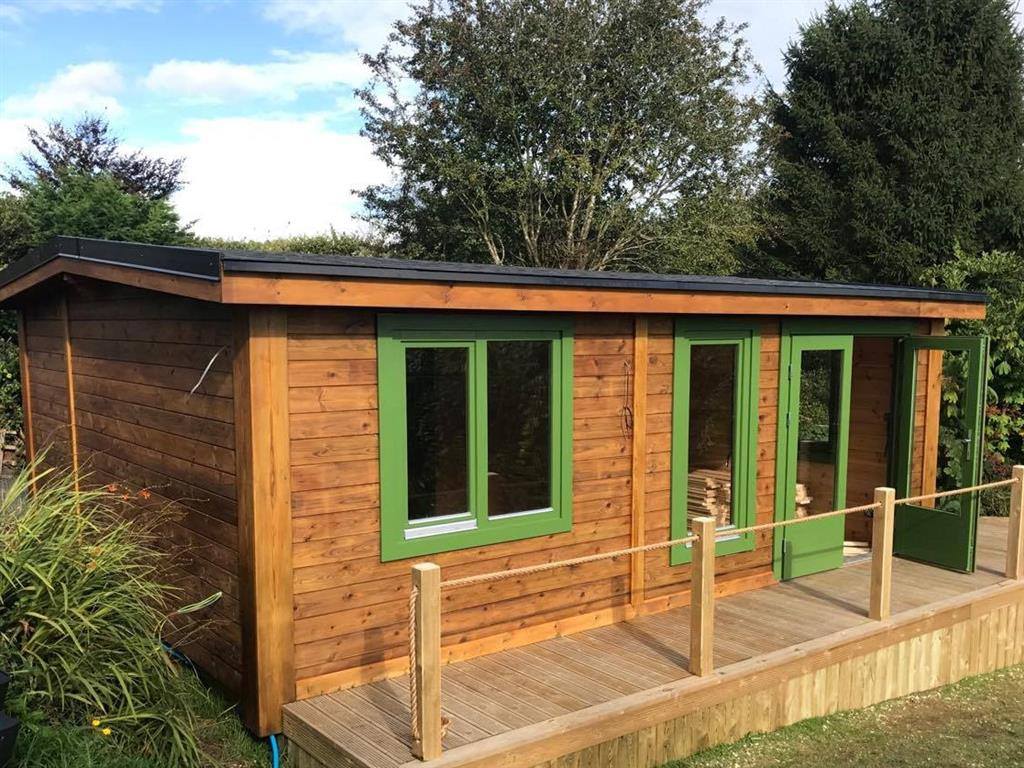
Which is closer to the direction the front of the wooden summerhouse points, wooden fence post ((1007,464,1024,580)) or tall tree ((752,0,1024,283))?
the wooden fence post

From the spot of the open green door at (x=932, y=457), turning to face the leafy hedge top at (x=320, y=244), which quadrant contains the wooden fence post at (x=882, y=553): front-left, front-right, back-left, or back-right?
back-left

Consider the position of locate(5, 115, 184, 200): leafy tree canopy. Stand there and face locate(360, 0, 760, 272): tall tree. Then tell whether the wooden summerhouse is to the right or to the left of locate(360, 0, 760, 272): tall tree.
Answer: right

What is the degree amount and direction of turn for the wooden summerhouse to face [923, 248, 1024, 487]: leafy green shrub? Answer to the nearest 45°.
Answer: approximately 90° to its left

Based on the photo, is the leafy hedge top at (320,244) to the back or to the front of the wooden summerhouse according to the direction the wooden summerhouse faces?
to the back

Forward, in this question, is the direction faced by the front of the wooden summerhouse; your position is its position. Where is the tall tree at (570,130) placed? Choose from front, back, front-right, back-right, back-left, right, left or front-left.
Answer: back-left

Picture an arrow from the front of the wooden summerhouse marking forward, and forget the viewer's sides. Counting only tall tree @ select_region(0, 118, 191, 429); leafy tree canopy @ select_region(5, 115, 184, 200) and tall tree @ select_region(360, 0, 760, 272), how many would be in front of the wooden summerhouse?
0

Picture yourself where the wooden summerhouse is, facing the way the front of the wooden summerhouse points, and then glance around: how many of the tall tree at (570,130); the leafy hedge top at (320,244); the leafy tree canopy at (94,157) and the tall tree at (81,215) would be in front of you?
0

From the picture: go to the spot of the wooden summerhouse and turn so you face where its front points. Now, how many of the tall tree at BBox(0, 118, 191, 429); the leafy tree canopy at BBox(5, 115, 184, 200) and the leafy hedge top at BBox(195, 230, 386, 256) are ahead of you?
0

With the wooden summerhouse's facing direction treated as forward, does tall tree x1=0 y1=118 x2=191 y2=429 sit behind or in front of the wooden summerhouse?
behind

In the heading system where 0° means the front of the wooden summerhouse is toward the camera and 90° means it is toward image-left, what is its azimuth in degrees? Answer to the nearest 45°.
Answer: approximately 315°

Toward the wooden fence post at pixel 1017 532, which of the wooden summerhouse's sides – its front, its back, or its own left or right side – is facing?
left

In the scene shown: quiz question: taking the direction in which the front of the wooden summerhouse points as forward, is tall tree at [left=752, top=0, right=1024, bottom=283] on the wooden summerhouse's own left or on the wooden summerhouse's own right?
on the wooden summerhouse's own left
